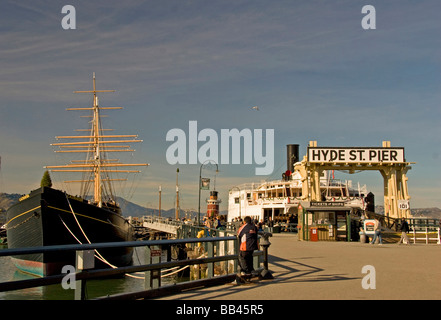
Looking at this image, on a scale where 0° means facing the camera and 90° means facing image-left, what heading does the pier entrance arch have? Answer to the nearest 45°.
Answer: approximately 0°

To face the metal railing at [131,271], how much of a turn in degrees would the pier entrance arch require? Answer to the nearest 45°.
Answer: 0° — it already faces it

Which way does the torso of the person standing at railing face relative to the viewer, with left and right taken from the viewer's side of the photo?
facing away from the viewer and to the left of the viewer

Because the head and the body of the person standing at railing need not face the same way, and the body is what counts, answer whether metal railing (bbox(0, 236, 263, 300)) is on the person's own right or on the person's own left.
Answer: on the person's own left

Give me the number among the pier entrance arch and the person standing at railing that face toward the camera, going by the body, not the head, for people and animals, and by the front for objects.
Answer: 1
